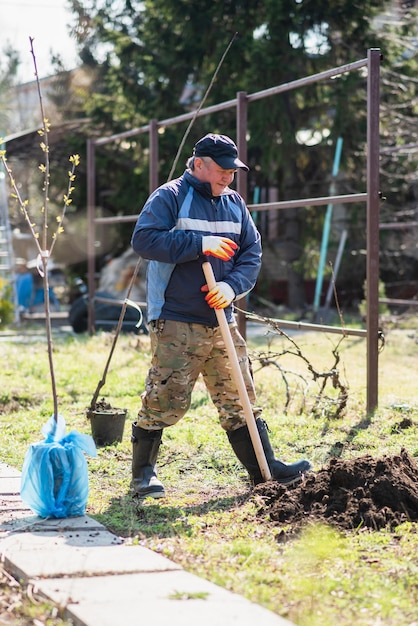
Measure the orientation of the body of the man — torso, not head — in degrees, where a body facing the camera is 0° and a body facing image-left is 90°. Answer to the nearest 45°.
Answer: approximately 315°

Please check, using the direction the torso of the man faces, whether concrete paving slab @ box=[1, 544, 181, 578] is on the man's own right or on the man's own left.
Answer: on the man's own right

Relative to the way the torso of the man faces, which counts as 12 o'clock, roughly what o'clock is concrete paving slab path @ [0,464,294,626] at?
The concrete paving slab path is roughly at 2 o'clock from the man.

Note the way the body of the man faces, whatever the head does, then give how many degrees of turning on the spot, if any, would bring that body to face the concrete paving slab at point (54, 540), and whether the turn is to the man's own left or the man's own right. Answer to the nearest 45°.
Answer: approximately 90° to the man's own right
